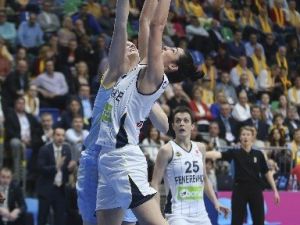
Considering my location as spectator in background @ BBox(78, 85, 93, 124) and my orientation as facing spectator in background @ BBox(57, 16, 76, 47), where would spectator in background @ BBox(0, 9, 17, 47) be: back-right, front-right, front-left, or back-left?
front-left

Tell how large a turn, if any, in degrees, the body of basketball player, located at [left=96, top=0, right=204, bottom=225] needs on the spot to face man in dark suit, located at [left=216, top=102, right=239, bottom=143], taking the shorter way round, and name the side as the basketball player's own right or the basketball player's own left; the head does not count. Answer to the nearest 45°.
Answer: approximately 90° to the basketball player's own right

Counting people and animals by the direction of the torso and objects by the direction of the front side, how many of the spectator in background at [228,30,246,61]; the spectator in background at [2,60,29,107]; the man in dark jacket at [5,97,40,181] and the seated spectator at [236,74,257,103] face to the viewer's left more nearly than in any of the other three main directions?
0

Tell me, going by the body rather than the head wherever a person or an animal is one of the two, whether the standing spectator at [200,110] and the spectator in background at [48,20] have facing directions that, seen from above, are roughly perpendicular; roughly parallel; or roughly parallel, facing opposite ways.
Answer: roughly parallel

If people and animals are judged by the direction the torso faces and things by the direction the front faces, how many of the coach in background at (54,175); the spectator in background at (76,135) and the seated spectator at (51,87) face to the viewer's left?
0

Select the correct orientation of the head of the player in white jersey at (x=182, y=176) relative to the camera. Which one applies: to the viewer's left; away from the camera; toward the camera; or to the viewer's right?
toward the camera

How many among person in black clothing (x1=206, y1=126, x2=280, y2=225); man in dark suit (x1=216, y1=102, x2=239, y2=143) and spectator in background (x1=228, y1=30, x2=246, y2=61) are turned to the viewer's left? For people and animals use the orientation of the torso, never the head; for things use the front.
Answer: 0

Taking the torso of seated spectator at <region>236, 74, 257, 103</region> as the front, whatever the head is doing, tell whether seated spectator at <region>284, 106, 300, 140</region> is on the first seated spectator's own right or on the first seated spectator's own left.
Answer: on the first seated spectator's own left

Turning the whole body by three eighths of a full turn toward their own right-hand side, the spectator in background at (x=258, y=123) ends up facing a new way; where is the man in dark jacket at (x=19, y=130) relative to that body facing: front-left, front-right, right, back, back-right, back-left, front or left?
left

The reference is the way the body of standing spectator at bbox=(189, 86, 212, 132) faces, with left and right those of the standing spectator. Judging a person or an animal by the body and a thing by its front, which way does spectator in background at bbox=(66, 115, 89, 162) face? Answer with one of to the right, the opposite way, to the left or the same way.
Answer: the same way

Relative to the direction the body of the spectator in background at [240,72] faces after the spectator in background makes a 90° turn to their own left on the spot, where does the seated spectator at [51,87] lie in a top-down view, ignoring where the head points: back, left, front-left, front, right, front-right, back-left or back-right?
back-right

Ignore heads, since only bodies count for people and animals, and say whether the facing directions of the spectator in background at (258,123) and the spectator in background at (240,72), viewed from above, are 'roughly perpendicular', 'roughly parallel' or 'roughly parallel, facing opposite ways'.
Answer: roughly parallel

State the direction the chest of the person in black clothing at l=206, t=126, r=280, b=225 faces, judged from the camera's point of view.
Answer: toward the camera
